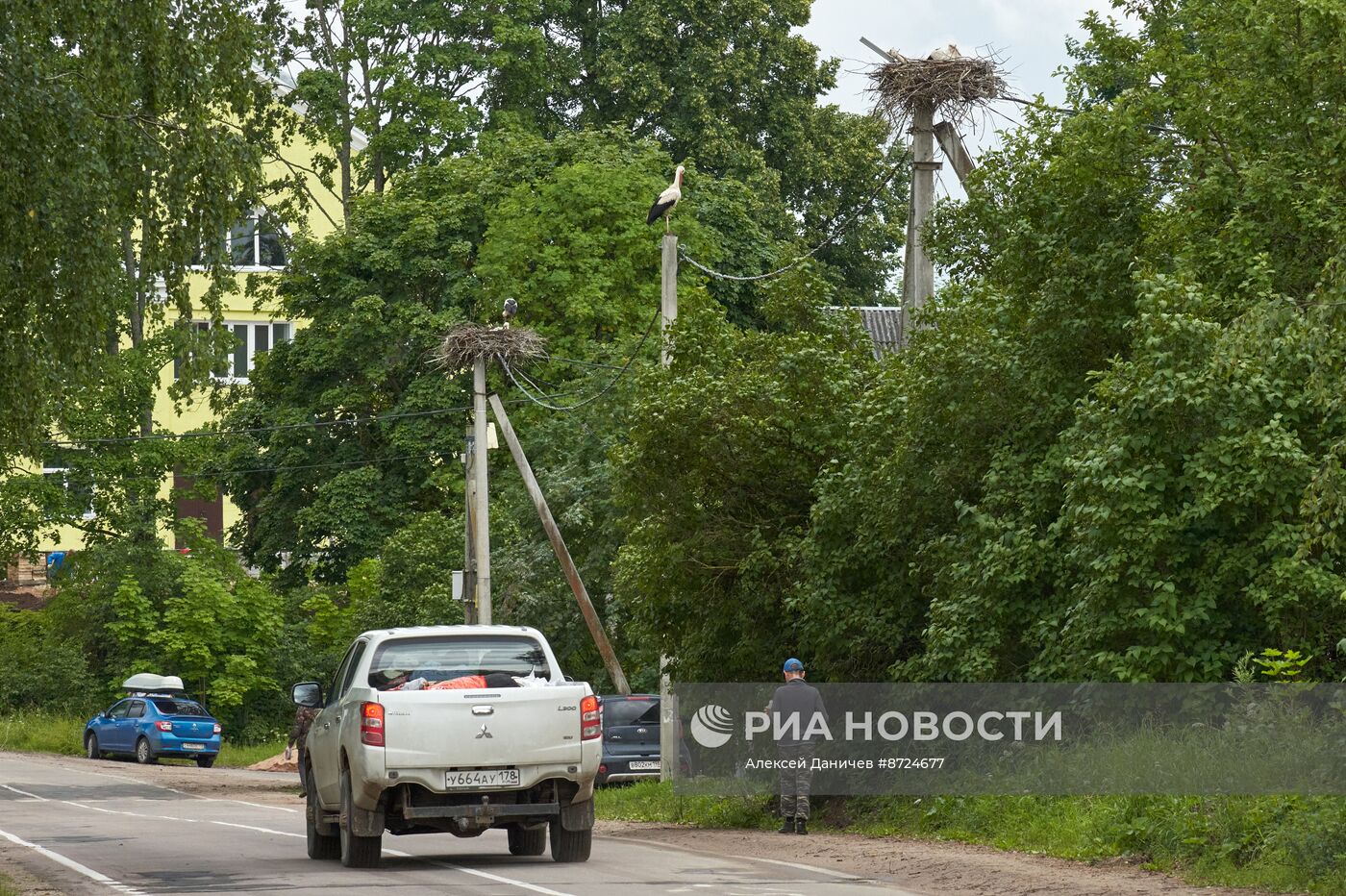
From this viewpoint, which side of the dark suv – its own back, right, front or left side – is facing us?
back

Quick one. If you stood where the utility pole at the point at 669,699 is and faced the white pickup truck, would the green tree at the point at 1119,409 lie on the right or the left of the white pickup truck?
left

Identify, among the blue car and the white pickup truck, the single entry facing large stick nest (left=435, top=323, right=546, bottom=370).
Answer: the white pickup truck

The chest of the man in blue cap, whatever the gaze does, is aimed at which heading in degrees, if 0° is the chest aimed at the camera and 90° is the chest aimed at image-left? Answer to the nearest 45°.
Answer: approximately 180°

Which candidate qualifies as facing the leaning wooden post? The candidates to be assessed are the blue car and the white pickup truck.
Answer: the white pickup truck

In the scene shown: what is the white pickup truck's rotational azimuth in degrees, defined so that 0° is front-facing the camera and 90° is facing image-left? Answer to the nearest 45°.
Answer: approximately 180°

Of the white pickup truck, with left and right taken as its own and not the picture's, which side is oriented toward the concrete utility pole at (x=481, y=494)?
front

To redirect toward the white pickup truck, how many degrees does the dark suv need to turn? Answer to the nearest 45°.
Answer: approximately 180°

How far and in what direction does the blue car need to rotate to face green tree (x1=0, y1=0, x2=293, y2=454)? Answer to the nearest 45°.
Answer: approximately 45° to its right

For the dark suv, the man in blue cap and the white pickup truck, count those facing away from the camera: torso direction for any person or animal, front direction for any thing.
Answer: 3

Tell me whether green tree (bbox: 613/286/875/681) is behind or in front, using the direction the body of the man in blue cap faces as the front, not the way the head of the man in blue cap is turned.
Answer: in front

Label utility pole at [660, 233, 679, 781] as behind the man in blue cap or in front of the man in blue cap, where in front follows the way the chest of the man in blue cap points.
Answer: in front
